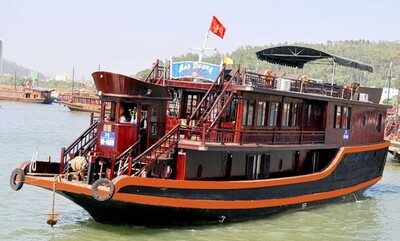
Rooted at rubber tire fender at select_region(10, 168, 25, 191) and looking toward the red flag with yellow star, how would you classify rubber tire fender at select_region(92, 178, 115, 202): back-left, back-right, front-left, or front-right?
front-right

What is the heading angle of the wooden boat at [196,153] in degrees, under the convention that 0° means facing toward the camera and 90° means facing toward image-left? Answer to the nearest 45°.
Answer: approximately 45°

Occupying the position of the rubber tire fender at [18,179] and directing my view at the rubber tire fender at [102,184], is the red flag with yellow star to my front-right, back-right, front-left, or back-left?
front-left
